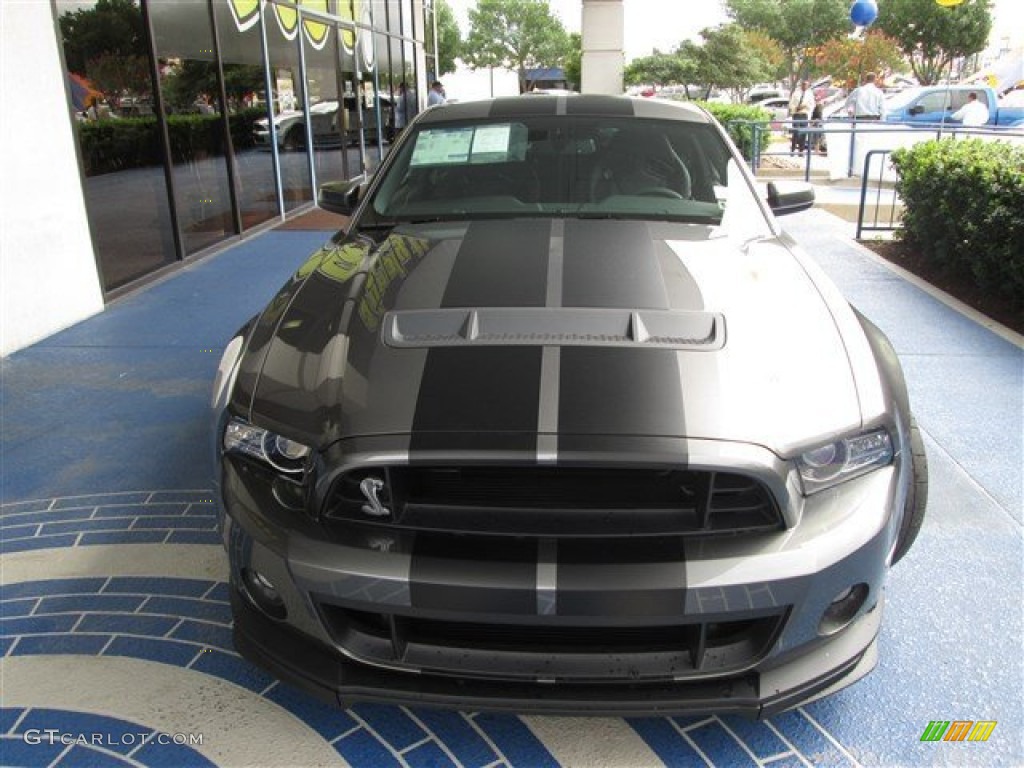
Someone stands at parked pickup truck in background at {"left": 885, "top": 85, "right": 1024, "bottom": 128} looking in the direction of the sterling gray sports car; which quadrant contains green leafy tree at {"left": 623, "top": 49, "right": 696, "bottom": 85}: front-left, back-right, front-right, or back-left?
back-right

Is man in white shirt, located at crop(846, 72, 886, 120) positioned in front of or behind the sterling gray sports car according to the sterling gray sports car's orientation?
behind

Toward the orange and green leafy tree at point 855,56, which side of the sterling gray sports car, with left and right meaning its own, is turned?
back

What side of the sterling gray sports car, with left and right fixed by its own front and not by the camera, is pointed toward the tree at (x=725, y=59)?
back

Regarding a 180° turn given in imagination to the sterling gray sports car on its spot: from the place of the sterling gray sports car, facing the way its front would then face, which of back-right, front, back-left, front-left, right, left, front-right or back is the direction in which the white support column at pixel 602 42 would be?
front

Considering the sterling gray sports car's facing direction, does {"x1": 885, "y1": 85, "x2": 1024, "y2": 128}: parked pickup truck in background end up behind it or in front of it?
behind

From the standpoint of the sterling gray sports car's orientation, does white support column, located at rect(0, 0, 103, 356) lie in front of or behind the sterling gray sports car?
behind

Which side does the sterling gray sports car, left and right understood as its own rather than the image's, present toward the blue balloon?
back

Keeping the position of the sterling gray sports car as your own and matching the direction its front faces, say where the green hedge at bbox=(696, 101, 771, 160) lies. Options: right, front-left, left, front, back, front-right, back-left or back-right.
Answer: back

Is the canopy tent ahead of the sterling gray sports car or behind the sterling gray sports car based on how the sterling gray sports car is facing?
behind

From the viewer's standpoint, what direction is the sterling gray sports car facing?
toward the camera

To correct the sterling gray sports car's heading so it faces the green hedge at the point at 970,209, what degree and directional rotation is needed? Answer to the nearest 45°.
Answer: approximately 135° to its left
